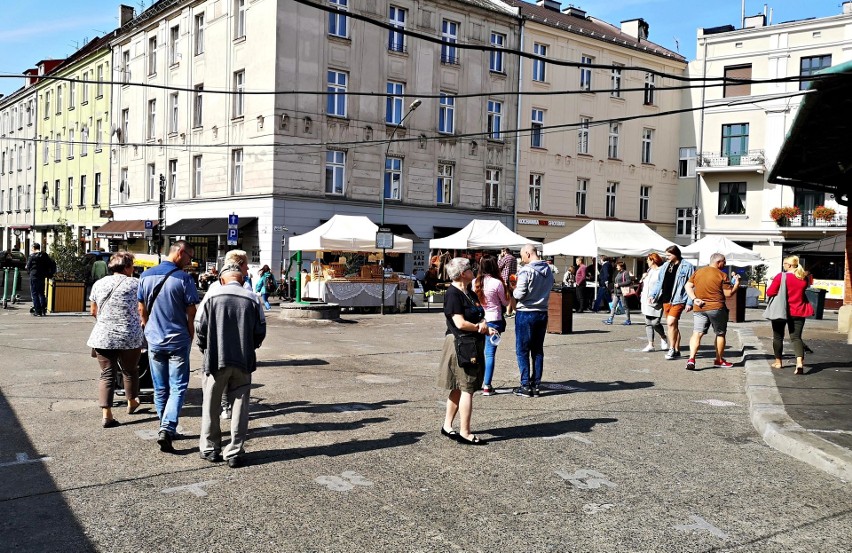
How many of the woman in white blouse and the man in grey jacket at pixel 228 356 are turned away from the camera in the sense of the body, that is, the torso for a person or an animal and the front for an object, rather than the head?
2

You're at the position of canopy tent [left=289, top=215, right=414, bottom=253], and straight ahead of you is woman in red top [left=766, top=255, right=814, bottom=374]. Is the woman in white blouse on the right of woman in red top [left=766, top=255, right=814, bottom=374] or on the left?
right

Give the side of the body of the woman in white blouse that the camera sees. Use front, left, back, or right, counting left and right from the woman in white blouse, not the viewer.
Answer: back

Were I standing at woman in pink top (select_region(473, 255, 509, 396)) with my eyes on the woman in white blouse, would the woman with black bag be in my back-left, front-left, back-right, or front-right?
front-left

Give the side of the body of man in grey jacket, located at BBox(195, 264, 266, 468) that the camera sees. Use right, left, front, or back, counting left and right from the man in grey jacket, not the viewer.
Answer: back

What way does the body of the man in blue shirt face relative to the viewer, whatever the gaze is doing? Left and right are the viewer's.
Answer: facing away from the viewer

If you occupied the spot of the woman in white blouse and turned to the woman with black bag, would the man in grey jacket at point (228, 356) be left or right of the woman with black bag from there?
right

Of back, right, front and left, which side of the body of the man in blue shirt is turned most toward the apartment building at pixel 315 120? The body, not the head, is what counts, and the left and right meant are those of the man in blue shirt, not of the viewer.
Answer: front

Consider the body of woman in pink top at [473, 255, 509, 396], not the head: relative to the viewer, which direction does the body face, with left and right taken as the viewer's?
facing away from the viewer and to the right of the viewer

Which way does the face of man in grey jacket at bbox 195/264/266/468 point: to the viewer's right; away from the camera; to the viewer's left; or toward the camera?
away from the camera

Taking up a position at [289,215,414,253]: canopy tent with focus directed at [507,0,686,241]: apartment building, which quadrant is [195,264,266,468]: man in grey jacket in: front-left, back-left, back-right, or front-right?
back-right
